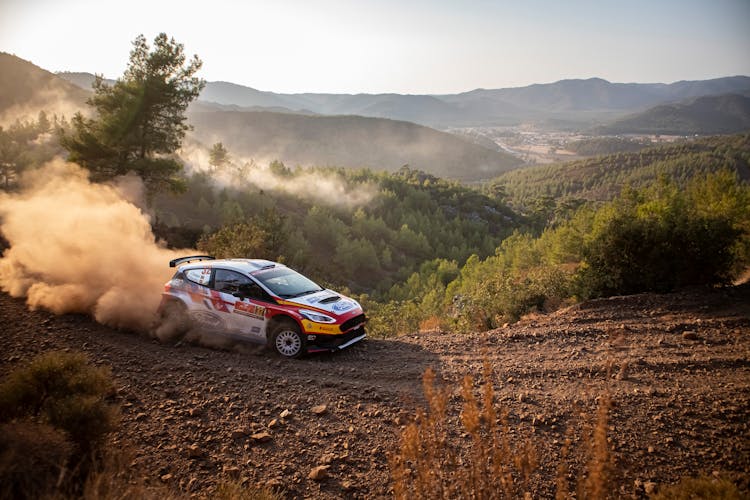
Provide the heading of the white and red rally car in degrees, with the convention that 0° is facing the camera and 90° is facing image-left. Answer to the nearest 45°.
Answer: approximately 315°

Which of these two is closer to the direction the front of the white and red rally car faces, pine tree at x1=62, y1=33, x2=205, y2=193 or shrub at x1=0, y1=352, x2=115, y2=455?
the shrub

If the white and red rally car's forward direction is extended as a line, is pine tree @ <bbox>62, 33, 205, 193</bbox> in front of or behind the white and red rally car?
behind
